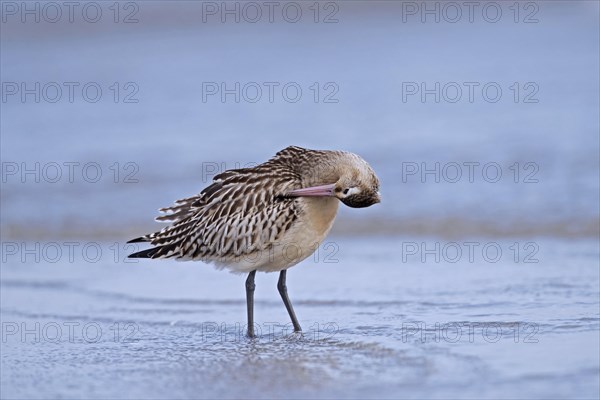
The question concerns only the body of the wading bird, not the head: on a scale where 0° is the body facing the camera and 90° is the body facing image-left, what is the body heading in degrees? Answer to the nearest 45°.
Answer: approximately 270°
